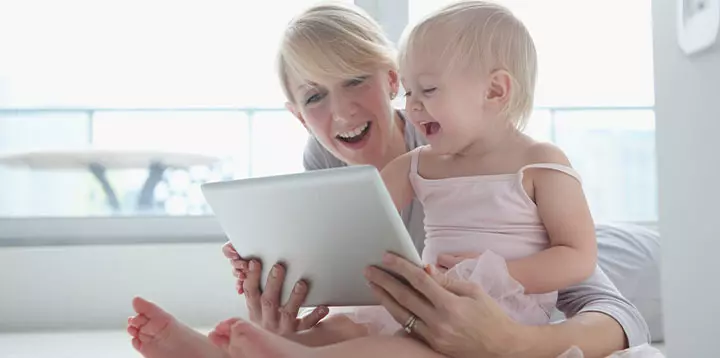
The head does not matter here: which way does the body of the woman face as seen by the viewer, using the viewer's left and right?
facing the viewer and to the left of the viewer
